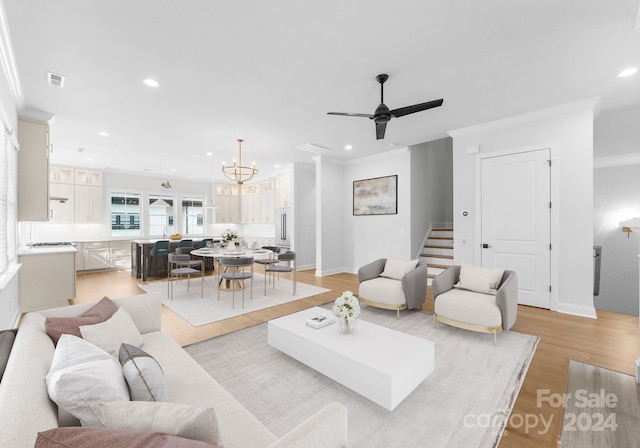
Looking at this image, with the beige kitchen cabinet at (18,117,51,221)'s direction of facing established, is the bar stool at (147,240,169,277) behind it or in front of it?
in front

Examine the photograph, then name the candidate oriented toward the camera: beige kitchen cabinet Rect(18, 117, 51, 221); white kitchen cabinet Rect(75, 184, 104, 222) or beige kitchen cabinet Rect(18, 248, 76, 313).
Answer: white kitchen cabinet Rect(75, 184, 104, 222)

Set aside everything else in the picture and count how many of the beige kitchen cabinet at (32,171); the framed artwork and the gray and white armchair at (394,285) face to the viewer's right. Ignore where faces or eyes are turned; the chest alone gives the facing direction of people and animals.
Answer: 1

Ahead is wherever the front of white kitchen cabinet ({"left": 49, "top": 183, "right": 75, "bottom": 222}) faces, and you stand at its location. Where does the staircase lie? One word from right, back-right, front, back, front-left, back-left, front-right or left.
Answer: front-left

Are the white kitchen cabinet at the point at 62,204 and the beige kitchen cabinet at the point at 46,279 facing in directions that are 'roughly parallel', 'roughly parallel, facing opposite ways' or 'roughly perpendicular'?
roughly perpendicular

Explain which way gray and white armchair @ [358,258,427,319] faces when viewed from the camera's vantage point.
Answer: facing the viewer and to the left of the viewer

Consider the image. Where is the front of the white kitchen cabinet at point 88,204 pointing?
toward the camera

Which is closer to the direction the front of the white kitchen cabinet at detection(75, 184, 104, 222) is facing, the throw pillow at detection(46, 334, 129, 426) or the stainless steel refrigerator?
the throw pillow

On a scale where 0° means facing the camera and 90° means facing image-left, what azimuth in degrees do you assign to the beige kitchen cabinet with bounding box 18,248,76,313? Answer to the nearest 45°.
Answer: approximately 270°

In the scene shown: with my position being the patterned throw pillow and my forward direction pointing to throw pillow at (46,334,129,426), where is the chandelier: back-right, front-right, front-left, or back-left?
back-right

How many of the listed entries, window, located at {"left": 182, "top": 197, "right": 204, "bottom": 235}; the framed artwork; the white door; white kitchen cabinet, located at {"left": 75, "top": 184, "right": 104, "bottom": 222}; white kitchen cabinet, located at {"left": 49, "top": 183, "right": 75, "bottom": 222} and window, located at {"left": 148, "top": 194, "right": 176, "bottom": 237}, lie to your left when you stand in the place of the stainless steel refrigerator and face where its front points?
2

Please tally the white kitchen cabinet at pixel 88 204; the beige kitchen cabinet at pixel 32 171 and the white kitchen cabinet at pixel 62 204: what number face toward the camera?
2

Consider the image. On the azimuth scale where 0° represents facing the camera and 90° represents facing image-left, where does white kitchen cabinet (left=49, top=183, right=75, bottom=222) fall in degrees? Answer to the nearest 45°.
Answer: approximately 0°

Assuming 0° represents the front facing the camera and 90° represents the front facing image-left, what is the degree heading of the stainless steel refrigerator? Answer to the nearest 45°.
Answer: approximately 45°

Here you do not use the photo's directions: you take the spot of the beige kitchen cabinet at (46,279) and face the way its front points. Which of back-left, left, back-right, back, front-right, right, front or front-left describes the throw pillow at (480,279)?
front-right

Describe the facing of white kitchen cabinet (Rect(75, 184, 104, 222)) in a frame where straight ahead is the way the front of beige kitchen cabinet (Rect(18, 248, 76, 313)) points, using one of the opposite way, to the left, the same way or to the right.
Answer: to the right

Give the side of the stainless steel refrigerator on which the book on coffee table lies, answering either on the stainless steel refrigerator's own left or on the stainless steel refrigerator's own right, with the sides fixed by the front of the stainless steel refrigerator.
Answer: on the stainless steel refrigerator's own left

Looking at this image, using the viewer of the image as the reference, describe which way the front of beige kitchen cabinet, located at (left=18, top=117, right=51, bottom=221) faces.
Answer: facing to the right of the viewer

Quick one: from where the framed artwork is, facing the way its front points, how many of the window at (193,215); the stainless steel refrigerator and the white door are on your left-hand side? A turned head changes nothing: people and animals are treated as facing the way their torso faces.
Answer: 1

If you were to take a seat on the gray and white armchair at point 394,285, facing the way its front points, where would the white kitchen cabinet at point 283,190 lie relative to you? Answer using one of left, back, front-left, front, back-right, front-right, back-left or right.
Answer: right
